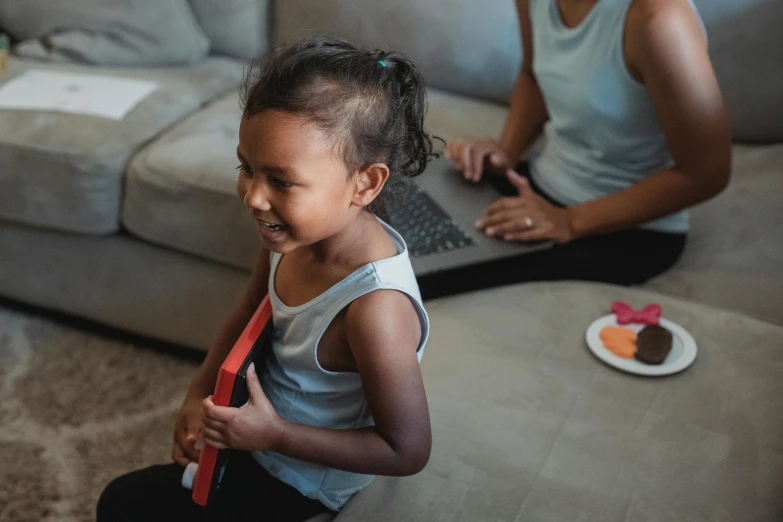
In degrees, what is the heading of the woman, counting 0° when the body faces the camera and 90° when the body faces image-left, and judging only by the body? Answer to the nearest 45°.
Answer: approximately 45°

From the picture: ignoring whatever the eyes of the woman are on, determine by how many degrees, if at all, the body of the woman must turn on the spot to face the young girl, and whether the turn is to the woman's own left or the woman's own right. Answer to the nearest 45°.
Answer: approximately 45° to the woman's own left

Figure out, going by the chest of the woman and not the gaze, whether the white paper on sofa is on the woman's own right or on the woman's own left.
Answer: on the woman's own right

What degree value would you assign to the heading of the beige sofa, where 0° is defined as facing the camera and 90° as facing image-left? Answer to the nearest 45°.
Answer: approximately 45°

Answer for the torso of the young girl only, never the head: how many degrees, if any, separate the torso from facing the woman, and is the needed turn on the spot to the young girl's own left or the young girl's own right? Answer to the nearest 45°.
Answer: approximately 180°

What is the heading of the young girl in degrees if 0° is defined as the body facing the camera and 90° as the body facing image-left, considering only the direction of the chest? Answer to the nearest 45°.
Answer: approximately 45°
